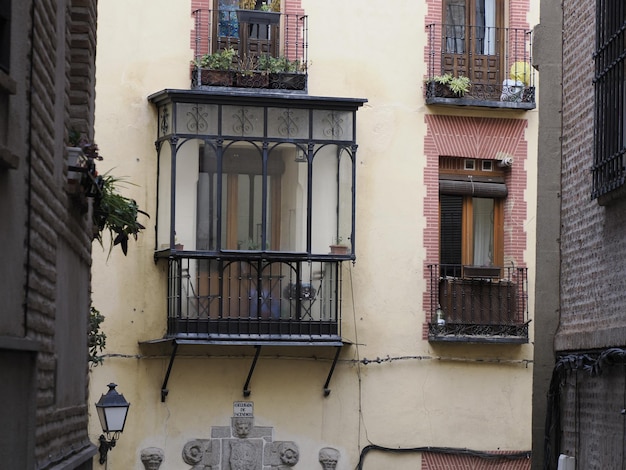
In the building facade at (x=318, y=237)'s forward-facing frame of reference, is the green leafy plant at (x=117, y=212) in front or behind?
in front

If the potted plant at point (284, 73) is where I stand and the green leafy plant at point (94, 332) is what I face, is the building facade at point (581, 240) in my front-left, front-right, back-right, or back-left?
front-left

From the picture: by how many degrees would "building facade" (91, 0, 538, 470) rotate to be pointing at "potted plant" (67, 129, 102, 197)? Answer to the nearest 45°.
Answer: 0° — it already faces it

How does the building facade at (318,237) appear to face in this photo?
toward the camera

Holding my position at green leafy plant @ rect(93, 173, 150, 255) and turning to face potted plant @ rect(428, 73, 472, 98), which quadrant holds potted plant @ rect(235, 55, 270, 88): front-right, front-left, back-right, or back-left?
front-left

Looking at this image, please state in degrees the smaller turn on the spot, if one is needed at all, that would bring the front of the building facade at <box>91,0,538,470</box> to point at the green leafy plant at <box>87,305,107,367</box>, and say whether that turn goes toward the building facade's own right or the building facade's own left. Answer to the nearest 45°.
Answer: approximately 45° to the building facade's own right
